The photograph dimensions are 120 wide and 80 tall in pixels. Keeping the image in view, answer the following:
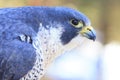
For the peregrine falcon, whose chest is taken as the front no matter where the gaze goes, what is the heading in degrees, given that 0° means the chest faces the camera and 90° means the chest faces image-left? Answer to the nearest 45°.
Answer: approximately 270°
